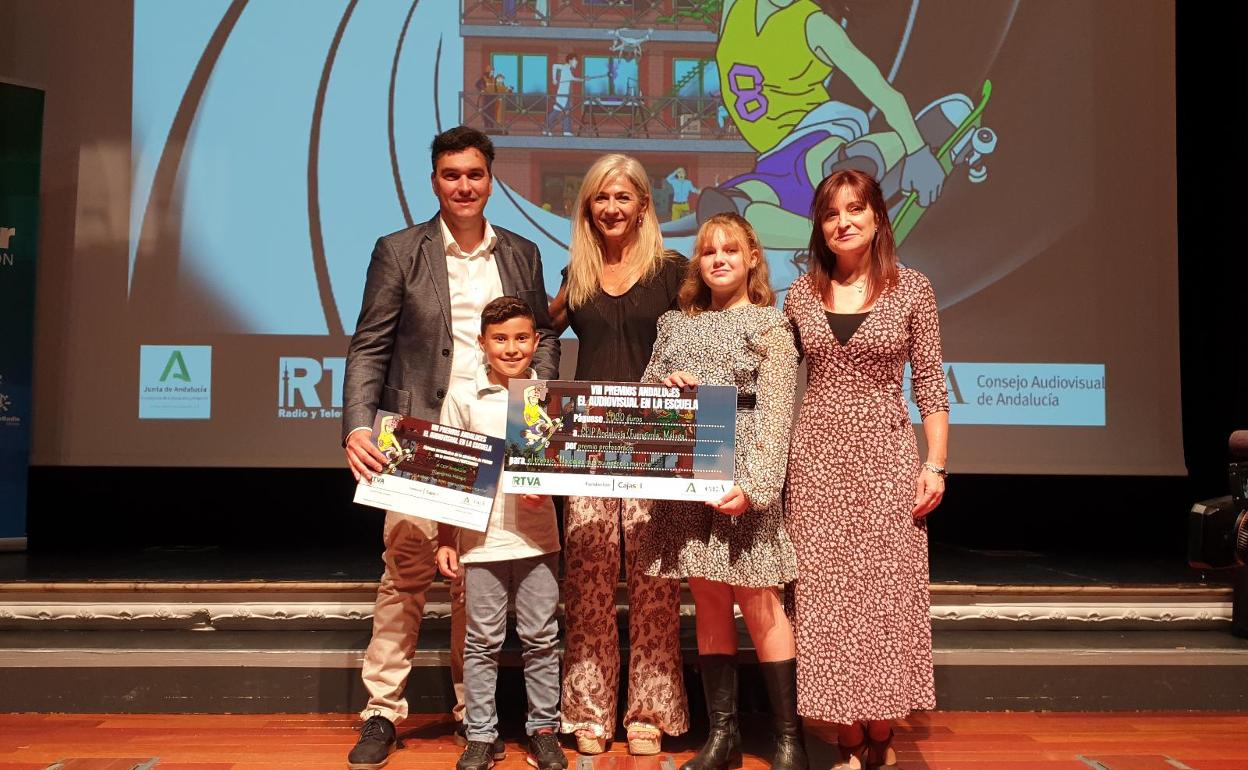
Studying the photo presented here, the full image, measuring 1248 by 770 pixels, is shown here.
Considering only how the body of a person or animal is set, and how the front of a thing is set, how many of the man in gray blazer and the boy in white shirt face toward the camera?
2

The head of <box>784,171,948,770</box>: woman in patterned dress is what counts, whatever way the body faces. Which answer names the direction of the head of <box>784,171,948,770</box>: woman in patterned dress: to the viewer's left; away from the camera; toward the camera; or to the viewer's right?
toward the camera

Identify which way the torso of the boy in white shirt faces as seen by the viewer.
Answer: toward the camera

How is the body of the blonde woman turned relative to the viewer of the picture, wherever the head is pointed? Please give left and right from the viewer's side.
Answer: facing the viewer

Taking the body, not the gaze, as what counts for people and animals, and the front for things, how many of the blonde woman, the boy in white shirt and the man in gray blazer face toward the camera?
3

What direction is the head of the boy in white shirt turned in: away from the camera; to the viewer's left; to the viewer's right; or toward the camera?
toward the camera

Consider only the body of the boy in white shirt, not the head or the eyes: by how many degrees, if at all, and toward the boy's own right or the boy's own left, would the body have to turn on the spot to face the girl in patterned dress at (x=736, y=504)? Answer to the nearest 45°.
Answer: approximately 90° to the boy's own left

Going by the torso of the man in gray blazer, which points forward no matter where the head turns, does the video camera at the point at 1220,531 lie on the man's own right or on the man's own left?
on the man's own left

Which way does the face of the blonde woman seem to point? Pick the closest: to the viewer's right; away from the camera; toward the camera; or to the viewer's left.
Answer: toward the camera

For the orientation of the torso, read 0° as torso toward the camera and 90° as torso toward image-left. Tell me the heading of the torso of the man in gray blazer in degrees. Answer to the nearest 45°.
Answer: approximately 0°

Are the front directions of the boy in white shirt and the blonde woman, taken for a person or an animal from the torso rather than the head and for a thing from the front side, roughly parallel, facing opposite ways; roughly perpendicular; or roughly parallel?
roughly parallel

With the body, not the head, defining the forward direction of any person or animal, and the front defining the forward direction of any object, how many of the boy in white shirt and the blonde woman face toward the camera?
2

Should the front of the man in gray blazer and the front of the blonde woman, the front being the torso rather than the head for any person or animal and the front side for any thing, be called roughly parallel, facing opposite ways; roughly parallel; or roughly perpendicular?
roughly parallel
